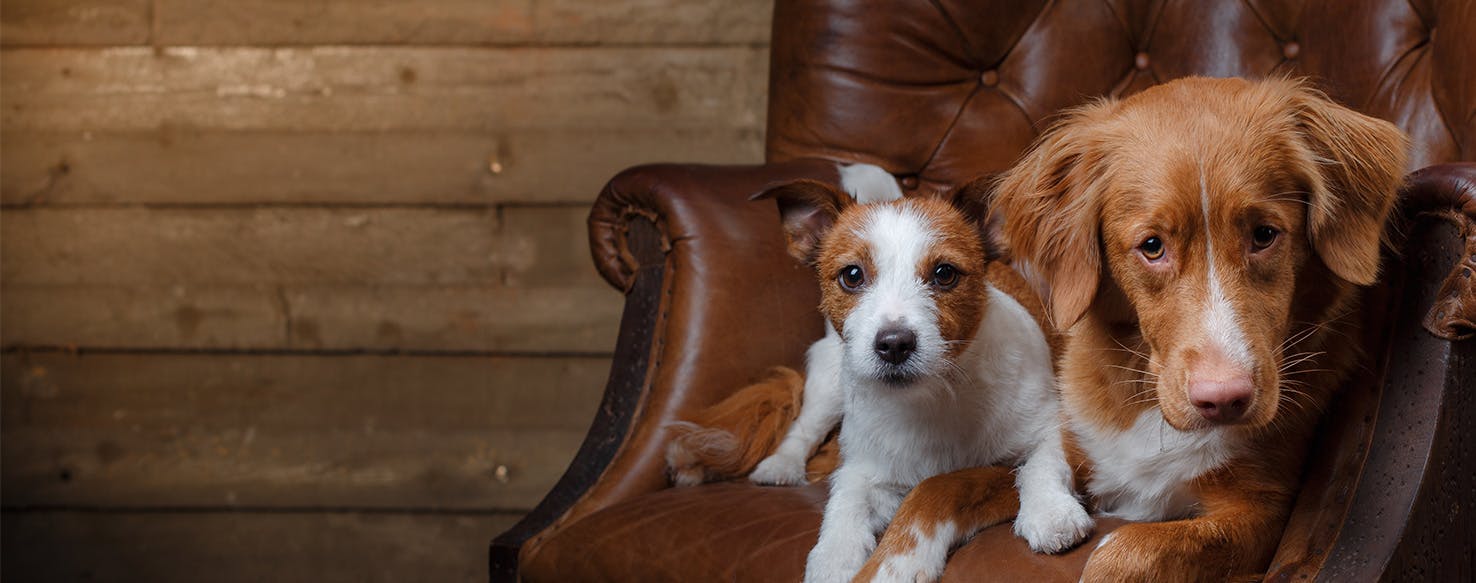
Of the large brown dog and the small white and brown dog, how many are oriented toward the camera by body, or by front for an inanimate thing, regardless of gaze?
2

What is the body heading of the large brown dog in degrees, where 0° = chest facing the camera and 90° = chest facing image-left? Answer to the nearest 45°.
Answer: approximately 0°
